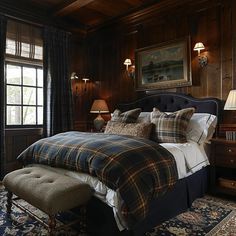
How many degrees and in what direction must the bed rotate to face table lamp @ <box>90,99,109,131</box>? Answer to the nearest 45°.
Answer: approximately 90° to its right

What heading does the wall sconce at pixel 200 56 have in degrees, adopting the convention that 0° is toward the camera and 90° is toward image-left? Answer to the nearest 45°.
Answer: approximately 45°

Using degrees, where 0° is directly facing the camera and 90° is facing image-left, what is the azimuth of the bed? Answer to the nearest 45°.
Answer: approximately 45°

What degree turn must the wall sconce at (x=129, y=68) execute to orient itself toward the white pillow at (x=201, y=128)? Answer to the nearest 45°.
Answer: approximately 90° to its left

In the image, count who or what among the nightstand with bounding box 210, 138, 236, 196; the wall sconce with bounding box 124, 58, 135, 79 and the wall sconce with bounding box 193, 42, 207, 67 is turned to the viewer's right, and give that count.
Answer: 0

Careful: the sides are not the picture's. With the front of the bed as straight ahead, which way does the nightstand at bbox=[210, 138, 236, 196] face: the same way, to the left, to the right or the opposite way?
the same way

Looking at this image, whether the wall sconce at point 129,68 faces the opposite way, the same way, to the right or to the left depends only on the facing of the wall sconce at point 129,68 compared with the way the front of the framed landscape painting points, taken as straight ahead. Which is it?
the same way

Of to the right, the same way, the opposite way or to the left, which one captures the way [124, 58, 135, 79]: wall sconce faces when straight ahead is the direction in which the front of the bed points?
the same way

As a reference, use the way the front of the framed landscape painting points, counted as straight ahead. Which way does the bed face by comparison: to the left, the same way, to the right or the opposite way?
the same way

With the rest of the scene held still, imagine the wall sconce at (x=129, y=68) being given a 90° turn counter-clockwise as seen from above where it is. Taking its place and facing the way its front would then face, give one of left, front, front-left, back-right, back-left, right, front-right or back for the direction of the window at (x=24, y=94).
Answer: back-right

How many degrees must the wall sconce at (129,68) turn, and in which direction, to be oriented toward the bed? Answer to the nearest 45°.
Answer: approximately 45° to its left

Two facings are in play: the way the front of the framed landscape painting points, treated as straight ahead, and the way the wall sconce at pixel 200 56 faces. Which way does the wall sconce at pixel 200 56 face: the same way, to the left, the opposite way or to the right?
the same way

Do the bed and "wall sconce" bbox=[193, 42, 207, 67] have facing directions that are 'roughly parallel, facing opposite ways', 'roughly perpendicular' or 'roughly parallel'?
roughly parallel

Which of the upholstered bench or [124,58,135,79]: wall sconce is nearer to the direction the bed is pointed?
the upholstered bench

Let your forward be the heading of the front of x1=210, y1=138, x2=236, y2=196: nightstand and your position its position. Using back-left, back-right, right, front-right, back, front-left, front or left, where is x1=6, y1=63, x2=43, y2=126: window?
front-right

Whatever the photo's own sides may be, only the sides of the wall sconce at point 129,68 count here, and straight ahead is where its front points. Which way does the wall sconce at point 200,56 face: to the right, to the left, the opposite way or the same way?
the same way

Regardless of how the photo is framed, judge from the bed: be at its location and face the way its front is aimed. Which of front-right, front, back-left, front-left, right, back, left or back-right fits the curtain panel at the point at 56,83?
right
